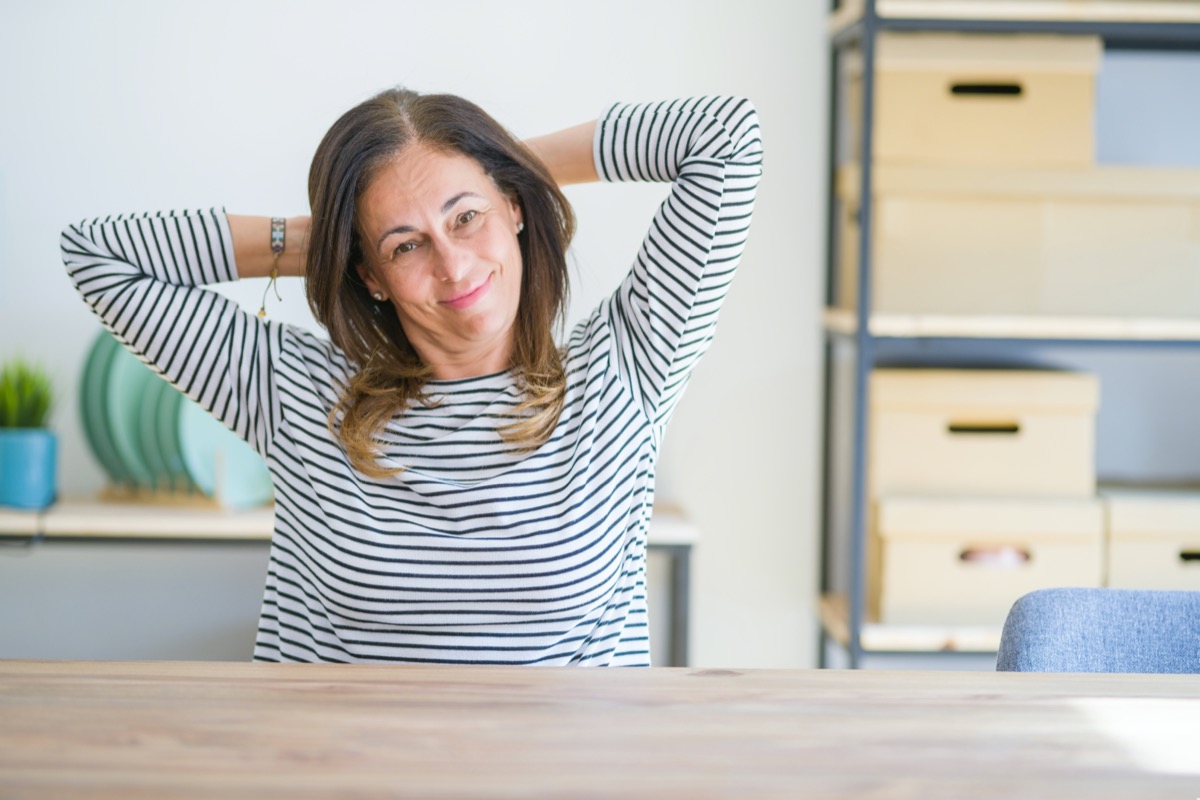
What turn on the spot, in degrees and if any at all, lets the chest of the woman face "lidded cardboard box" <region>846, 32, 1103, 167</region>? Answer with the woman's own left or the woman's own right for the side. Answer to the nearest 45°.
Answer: approximately 135° to the woman's own left

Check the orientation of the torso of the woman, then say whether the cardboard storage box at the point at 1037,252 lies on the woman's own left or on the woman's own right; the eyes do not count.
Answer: on the woman's own left

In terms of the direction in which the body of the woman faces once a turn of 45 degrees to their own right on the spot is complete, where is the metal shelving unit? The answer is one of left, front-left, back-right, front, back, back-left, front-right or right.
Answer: back

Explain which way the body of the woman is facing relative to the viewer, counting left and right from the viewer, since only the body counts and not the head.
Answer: facing the viewer

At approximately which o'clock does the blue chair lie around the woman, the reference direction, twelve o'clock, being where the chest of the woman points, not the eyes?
The blue chair is roughly at 10 o'clock from the woman.

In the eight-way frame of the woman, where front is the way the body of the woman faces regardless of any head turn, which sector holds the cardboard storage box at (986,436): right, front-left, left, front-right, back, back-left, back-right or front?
back-left

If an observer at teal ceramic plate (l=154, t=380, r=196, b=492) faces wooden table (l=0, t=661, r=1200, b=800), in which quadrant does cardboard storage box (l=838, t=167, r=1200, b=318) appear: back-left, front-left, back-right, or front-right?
front-left

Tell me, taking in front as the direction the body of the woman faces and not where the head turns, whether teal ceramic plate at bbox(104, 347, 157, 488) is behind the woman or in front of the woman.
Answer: behind

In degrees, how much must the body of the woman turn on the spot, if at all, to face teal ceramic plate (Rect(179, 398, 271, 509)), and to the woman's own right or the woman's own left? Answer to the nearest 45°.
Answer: approximately 180°

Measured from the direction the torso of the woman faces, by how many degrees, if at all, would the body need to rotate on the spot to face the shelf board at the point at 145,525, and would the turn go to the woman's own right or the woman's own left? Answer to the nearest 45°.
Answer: approximately 135° to the woman's own right

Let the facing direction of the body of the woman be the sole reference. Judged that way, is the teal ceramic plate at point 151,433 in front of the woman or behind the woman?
behind
